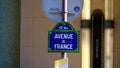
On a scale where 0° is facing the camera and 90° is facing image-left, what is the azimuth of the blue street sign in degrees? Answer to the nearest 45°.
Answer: approximately 0°
